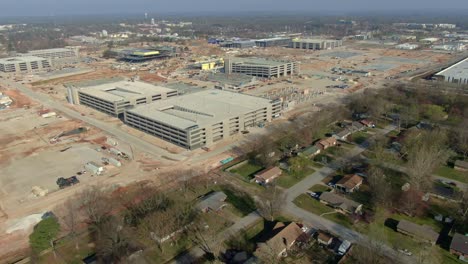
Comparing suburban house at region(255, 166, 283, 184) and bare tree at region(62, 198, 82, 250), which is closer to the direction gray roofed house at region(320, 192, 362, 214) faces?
the bare tree

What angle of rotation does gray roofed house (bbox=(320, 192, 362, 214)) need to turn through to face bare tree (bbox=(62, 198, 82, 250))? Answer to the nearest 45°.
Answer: approximately 45° to its right

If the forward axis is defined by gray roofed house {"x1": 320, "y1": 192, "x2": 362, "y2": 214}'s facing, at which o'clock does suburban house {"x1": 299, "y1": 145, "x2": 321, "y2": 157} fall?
The suburban house is roughly at 4 o'clock from the gray roofed house.

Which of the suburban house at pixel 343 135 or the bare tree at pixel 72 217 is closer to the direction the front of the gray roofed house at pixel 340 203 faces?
the bare tree

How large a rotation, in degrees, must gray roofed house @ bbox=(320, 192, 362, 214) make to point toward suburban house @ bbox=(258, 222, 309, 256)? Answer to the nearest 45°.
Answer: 0° — it already faces it

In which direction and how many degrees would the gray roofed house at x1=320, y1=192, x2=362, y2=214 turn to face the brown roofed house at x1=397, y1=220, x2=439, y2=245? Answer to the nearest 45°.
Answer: approximately 90° to its left

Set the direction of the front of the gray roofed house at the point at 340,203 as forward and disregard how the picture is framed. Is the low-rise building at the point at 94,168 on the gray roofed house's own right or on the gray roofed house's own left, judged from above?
on the gray roofed house's own right

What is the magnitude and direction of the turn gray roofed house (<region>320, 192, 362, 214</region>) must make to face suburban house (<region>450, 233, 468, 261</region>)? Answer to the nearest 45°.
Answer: approximately 90° to its left

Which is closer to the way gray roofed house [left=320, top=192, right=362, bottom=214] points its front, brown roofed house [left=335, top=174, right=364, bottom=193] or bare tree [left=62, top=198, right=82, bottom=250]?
the bare tree

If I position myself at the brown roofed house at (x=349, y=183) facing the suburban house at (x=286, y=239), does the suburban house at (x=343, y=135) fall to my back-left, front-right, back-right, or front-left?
back-right

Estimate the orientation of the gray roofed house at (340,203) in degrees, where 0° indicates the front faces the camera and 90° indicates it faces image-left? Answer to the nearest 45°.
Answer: approximately 45°

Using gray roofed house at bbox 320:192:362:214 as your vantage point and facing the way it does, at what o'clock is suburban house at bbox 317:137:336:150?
The suburban house is roughly at 4 o'clock from the gray roofed house.

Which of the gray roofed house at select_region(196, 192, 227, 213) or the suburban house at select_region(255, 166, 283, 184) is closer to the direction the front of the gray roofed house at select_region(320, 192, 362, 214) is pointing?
the gray roofed house

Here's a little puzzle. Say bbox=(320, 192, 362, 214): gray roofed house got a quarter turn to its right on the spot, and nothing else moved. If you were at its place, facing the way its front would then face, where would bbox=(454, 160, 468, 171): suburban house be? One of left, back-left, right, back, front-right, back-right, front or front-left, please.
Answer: right

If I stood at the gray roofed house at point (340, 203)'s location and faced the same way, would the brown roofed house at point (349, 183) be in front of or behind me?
behind

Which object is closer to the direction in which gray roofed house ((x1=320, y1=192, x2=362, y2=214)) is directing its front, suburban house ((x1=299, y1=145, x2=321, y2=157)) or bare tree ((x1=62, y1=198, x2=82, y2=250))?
the bare tree
